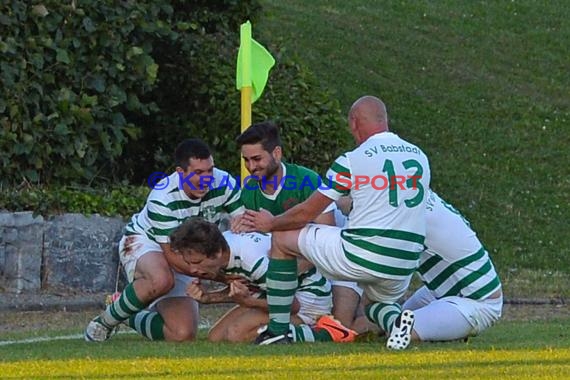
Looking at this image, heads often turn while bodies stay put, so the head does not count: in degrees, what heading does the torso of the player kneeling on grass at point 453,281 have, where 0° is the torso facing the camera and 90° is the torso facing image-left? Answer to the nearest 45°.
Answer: approximately 90°

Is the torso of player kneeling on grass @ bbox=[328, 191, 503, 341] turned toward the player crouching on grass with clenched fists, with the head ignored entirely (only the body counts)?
yes

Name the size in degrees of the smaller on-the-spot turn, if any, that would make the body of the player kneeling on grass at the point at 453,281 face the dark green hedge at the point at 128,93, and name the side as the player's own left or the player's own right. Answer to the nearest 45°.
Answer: approximately 45° to the player's own right

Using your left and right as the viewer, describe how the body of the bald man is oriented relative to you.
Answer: facing away from the viewer and to the left of the viewer

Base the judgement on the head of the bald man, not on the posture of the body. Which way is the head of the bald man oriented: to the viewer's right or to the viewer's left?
to the viewer's left

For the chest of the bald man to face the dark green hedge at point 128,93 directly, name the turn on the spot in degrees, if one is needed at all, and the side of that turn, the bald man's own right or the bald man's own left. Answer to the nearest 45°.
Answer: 0° — they already face it
